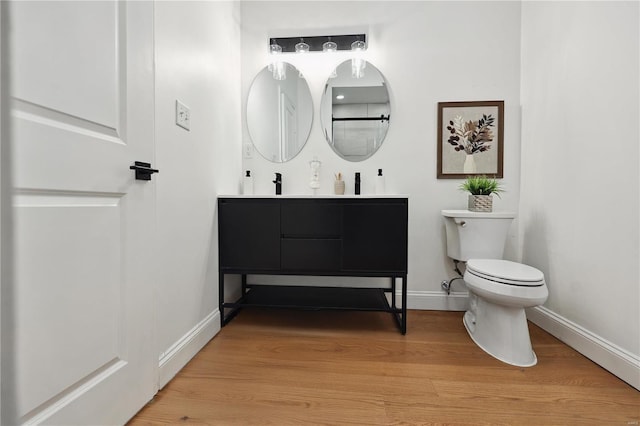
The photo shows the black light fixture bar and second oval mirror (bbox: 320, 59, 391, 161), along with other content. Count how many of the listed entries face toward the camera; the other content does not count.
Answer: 2

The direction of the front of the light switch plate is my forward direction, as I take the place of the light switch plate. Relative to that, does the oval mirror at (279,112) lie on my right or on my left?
on my left

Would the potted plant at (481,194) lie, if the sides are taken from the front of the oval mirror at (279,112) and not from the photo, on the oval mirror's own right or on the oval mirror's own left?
on the oval mirror's own left

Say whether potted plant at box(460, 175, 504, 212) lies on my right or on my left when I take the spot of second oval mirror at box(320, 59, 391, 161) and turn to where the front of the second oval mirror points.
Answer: on my left

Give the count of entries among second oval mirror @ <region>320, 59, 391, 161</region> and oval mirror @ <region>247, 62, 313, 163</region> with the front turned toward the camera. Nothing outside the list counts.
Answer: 2
